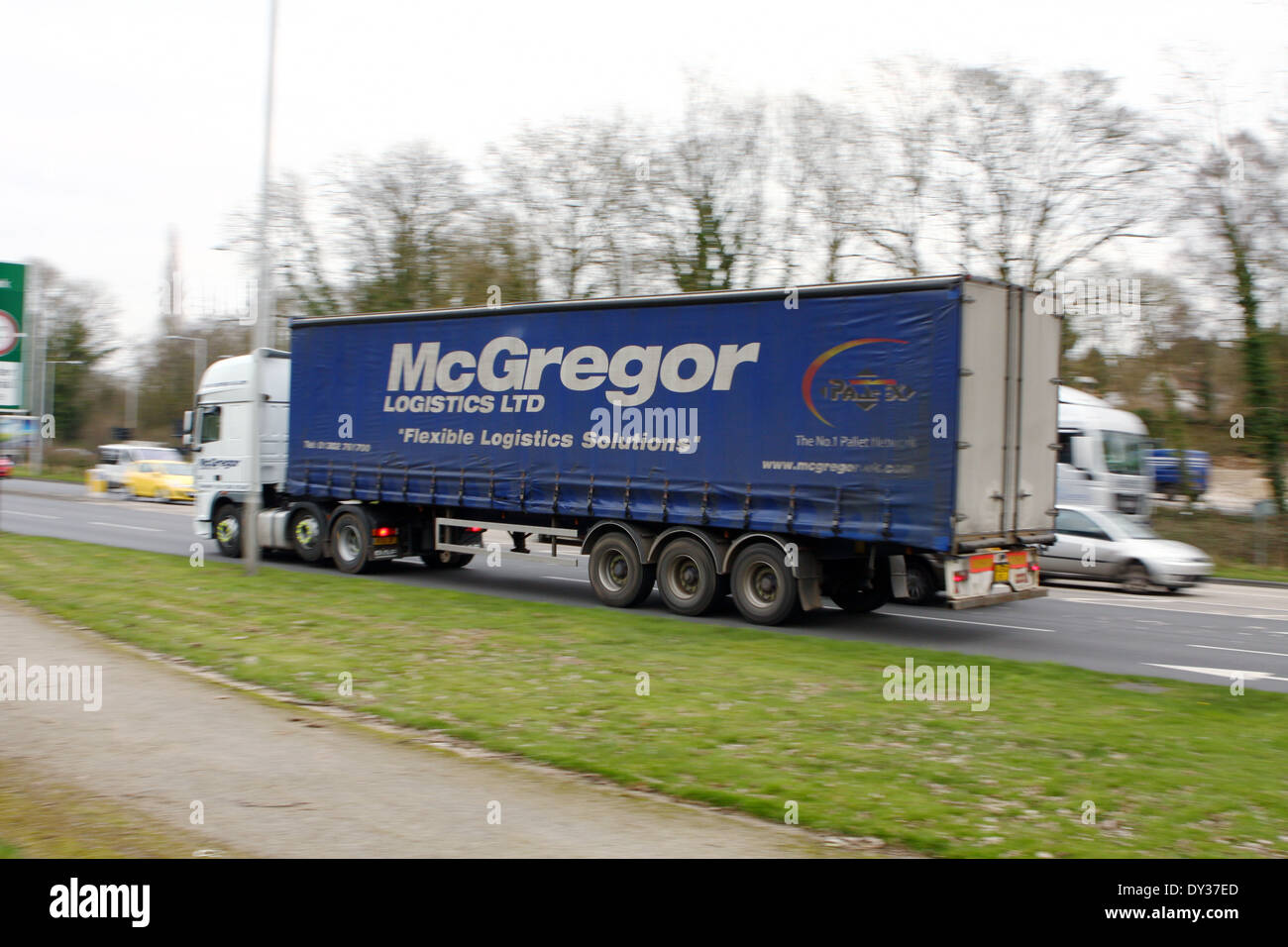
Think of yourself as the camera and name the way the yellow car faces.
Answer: facing the viewer and to the right of the viewer

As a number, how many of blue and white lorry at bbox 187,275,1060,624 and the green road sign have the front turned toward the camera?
1

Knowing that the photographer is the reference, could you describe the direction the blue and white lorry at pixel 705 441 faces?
facing away from the viewer and to the left of the viewer

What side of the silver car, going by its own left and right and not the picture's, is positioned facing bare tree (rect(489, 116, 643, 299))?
back

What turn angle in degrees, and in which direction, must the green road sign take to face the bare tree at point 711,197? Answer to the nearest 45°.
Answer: approximately 135° to its left

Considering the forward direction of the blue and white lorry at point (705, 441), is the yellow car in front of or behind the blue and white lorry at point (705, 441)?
in front

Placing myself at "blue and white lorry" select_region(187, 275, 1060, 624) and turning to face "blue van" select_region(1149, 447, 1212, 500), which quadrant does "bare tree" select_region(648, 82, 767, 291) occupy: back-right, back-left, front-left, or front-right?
front-left

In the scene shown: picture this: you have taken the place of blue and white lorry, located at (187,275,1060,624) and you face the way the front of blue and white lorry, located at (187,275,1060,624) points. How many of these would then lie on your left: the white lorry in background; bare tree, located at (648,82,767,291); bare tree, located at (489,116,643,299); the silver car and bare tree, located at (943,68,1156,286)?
0

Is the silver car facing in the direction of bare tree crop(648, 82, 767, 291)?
no

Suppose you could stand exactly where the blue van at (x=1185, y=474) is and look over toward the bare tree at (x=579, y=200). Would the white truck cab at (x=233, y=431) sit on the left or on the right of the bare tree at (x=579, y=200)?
left

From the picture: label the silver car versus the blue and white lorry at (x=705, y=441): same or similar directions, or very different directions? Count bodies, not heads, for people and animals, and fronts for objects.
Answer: very different directions

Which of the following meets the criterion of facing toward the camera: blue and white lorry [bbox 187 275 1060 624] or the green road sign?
the green road sign

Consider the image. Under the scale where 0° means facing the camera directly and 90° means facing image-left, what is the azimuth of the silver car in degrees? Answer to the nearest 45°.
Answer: approximately 315°

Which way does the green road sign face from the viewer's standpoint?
toward the camera

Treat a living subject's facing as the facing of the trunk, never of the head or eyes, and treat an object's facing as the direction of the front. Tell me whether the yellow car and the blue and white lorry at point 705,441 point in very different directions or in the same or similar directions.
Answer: very different directions

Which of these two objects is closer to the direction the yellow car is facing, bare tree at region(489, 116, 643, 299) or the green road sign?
the bare tree

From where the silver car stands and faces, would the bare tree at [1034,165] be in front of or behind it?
behind

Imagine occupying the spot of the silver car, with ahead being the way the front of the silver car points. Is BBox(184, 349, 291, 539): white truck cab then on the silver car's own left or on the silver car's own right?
on the silver car's own right
